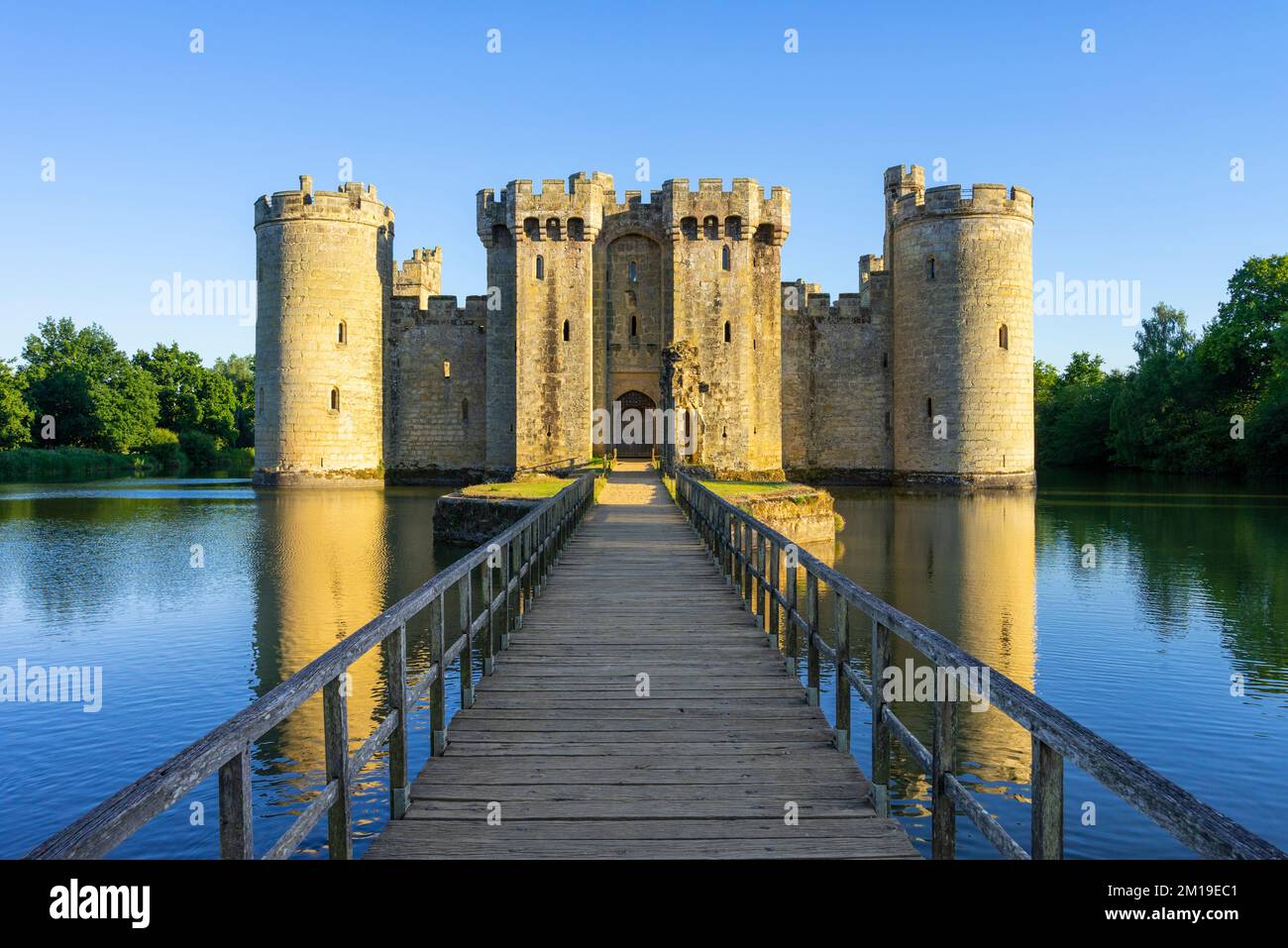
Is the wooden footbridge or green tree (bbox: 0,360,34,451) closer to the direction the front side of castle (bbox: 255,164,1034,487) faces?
the wooden footbridge

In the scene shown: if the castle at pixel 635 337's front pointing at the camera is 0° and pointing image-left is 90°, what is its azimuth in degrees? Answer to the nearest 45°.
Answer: approximately 0°

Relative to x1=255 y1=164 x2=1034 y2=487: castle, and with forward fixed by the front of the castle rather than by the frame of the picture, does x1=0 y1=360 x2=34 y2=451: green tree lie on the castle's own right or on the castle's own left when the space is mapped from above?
on the castle's own right

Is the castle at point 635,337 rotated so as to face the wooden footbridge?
yes
